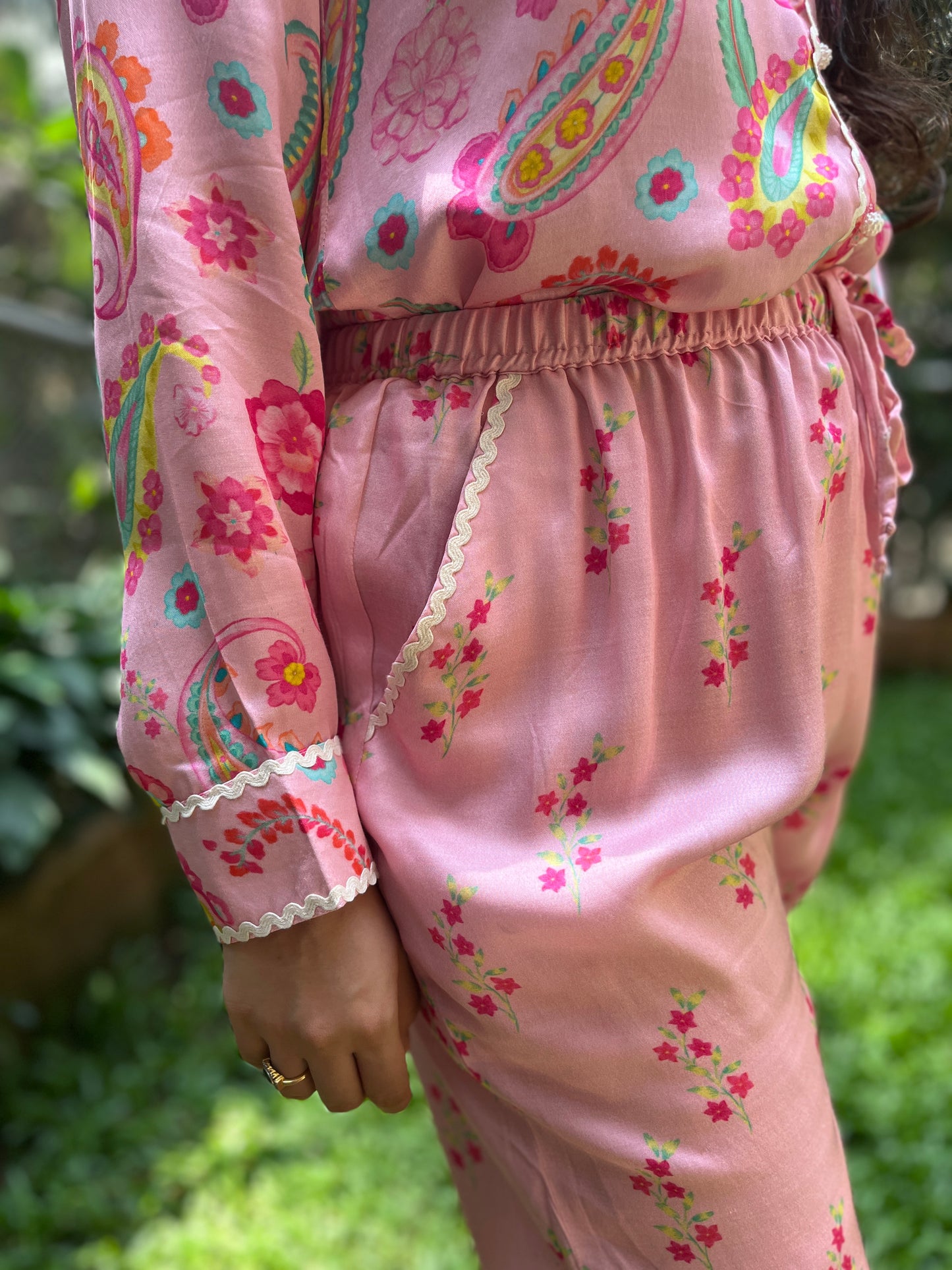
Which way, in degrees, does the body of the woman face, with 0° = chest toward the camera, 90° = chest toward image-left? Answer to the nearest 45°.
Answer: approximately 315°
